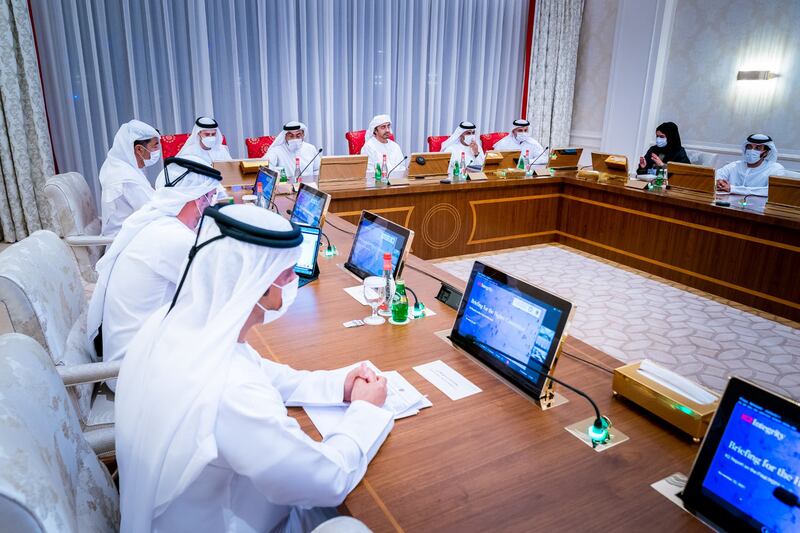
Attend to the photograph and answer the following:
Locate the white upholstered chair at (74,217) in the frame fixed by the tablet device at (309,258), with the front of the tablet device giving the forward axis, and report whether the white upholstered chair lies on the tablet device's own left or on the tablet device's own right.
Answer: on the tablet device's own right

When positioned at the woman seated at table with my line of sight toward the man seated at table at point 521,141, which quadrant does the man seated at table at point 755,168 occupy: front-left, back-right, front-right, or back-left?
back-left

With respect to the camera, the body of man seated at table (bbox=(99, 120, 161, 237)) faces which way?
to the viewer's right

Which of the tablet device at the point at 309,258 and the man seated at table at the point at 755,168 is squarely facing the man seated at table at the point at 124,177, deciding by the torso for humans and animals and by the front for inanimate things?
the man seated at table at the point at 755,168

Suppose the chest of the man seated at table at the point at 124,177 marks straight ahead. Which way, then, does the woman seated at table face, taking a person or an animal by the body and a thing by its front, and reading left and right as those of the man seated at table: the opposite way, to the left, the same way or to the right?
the opposite way

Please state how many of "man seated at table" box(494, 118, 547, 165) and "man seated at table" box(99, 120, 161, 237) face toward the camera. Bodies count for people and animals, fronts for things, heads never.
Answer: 1

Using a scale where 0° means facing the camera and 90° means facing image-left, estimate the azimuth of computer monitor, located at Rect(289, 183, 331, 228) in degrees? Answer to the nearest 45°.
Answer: approximately 45°

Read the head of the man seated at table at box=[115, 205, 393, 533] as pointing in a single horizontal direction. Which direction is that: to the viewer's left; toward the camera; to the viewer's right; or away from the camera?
to the viewer's right

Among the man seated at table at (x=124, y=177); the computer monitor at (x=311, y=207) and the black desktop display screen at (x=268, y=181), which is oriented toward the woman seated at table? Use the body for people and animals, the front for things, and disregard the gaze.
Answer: the man seated at table

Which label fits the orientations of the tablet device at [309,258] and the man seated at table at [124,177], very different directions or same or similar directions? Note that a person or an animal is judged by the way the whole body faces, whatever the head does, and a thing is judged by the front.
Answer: very different directions

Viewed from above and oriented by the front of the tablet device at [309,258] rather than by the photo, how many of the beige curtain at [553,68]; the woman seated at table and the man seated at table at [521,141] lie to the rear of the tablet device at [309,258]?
3
